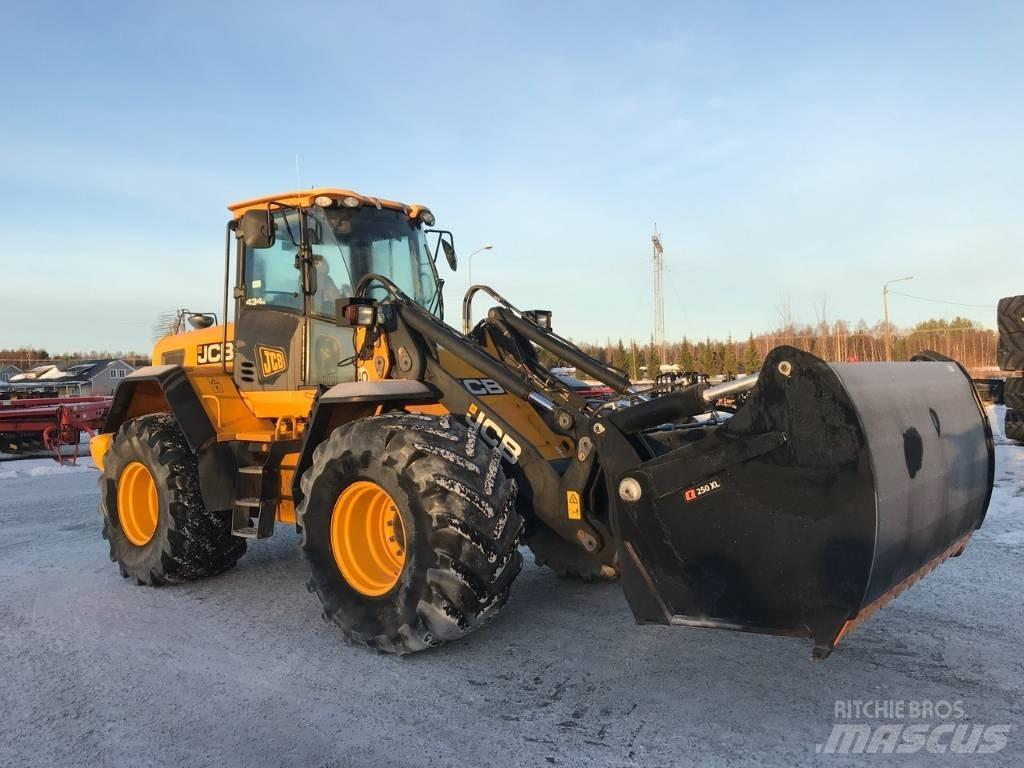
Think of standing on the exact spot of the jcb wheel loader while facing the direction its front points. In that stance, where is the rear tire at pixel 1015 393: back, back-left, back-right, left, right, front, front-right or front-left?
left

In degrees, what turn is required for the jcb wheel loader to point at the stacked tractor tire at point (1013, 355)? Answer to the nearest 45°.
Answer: approximately 90° to its left

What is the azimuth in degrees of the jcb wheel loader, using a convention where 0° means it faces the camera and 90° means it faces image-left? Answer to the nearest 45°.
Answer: approximately 315°

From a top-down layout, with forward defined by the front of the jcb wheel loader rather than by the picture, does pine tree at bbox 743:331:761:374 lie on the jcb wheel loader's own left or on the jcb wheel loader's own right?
on the jcb wheel loader's own left

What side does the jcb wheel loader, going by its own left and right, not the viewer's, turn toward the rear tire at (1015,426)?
left
